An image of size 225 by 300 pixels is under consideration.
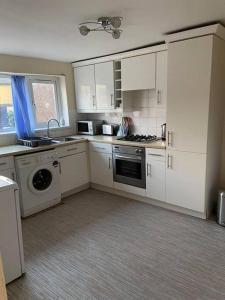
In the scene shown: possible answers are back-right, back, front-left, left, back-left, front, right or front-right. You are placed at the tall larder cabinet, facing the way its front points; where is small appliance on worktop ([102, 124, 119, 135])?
right

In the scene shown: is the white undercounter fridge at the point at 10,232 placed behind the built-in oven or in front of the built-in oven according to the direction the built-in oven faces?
in front

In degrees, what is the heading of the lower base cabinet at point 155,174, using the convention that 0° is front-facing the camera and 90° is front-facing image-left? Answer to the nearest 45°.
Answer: approximately 45°

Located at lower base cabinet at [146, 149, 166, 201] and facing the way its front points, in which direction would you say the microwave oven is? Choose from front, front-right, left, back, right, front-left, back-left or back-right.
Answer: right

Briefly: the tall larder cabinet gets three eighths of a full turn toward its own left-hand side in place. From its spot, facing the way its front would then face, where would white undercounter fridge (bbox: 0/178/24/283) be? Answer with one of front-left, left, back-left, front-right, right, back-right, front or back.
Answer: back-right

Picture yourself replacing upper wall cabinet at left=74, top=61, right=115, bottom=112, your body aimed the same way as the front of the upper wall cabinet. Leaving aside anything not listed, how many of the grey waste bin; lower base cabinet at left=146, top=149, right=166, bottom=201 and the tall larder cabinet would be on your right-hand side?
0

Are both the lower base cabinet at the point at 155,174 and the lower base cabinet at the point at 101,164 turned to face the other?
no

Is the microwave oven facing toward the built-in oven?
no

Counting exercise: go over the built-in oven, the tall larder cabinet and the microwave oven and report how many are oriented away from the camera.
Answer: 0

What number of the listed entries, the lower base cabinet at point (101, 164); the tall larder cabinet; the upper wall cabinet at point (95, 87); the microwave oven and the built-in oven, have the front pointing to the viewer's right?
0

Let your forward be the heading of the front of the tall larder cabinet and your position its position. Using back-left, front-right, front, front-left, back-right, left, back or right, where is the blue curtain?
front-right

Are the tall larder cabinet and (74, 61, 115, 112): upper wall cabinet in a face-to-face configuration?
no

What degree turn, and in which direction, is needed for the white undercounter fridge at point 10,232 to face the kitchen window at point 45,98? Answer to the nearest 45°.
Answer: approximately 45° to its left

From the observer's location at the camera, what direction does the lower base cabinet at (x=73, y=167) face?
facing the viewer and to the right of the viewer

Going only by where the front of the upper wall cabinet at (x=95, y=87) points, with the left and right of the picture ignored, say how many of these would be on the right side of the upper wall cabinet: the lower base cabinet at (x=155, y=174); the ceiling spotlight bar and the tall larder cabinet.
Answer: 0

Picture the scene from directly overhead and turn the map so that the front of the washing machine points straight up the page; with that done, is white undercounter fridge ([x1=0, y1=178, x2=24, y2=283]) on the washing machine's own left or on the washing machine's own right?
on the washing machine's own right

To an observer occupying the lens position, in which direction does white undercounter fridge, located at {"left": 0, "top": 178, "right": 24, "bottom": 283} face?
facing away from the viewer and to the right of the viewer

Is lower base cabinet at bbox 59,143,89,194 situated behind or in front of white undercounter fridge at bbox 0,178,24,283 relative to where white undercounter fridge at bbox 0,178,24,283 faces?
in front

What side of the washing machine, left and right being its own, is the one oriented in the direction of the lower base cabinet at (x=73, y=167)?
left
